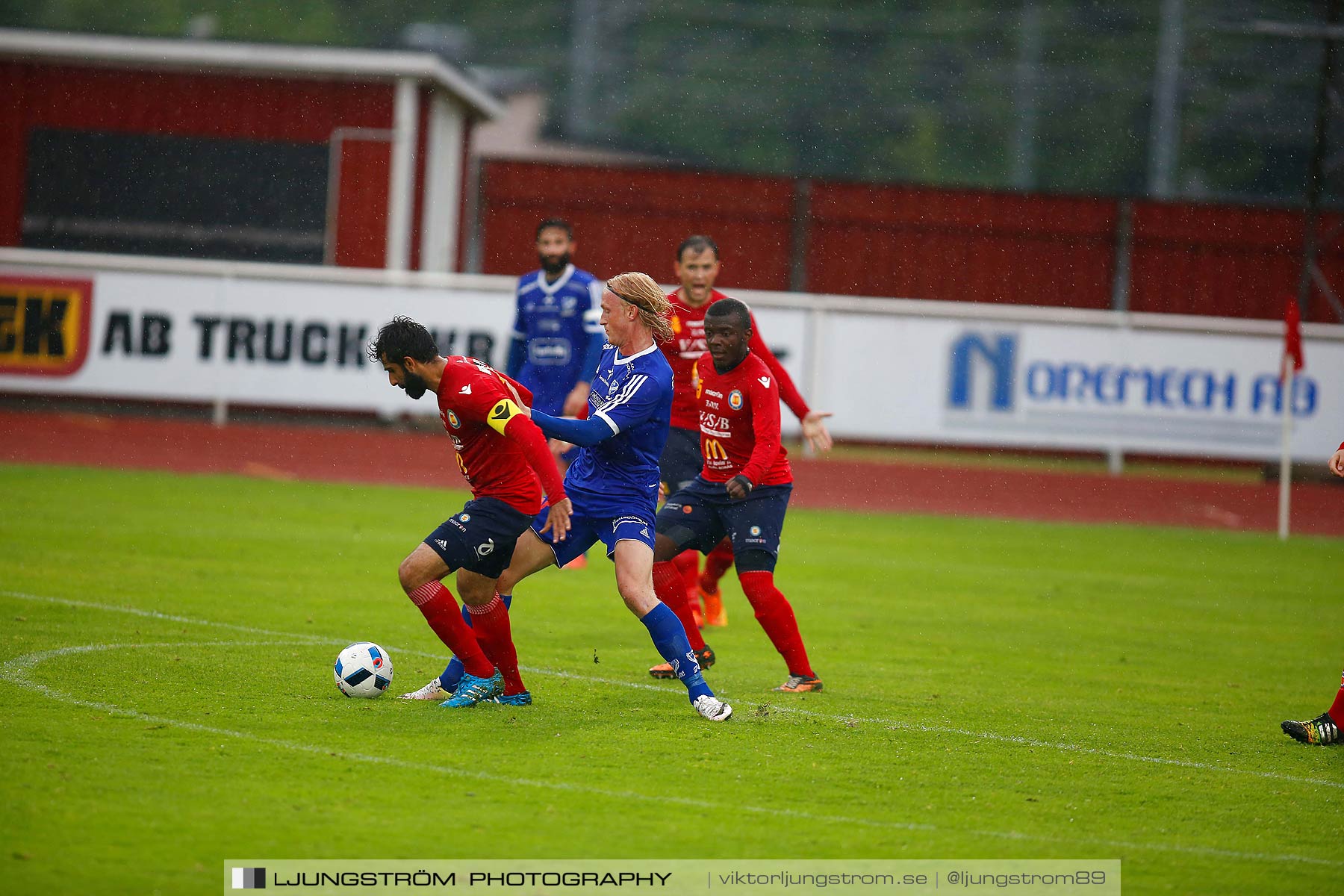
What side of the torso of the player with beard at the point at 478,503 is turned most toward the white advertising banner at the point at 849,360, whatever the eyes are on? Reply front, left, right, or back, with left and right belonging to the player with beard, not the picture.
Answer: right

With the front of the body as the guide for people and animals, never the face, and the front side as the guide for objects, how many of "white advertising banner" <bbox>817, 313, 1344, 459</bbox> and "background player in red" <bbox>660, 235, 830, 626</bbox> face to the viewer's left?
0

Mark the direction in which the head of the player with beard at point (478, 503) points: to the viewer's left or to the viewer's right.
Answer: to the viewer's left

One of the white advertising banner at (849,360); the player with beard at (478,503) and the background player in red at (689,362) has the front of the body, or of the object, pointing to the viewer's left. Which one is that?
the player with beard

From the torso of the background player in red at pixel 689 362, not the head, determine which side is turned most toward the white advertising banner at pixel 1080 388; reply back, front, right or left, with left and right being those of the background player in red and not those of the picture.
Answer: back

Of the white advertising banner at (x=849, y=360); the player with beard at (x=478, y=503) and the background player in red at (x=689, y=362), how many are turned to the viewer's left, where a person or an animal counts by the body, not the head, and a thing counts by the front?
1

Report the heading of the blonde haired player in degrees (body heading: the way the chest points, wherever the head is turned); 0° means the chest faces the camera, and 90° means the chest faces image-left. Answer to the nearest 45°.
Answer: approximately 45°

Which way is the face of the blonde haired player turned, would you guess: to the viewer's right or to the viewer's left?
to the viewer's left

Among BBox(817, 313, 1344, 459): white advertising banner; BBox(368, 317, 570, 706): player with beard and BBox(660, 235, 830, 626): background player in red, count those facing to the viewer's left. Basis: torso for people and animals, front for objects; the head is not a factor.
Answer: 1
